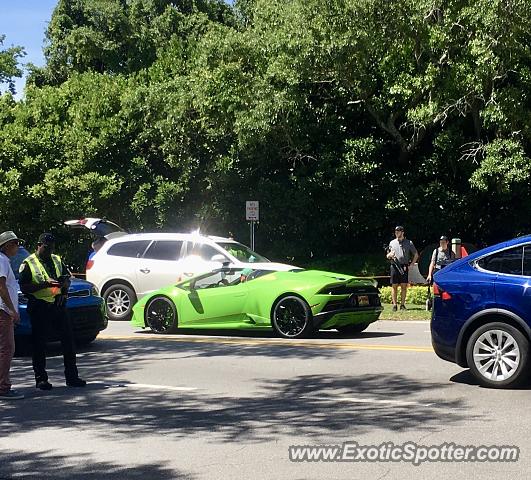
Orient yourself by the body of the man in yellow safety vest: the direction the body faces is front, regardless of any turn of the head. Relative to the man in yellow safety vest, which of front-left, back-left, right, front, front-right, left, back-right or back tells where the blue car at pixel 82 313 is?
back-left

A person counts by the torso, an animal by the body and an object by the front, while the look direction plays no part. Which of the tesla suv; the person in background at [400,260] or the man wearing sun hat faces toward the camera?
the person in background

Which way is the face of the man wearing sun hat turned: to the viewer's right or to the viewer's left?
to the viewer's right

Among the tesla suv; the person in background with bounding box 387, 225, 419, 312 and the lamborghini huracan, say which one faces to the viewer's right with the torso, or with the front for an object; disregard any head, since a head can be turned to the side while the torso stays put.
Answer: the tesla suv

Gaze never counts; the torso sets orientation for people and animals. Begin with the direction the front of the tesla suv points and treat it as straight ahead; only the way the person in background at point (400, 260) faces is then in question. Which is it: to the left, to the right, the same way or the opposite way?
to the right

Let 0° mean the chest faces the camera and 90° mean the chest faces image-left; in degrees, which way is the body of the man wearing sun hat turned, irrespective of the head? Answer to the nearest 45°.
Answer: approximately 270°

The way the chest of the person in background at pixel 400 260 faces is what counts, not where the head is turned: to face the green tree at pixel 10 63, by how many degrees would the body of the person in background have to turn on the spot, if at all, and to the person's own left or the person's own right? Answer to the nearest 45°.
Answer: approximately 135° to the person's own right

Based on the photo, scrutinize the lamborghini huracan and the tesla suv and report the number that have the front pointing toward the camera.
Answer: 0

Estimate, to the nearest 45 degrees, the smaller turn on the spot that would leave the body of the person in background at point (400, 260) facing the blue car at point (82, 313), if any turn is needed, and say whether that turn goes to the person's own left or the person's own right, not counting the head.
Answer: approximately 45° to the person's own right

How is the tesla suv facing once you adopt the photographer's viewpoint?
facing to the right of the viewer

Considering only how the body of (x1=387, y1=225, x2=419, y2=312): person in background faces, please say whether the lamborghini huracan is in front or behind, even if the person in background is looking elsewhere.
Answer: in front

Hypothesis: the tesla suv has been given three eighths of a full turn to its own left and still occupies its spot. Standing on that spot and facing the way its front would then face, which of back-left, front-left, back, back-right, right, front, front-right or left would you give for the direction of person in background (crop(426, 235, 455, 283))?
front-right

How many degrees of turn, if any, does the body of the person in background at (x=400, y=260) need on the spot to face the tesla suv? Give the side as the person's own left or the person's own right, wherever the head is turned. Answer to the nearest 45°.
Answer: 0° — they already face it

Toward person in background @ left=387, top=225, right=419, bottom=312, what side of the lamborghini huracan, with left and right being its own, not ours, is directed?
right

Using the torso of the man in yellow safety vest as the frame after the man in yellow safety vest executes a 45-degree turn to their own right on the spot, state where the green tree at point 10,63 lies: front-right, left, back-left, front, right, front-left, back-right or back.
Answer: back

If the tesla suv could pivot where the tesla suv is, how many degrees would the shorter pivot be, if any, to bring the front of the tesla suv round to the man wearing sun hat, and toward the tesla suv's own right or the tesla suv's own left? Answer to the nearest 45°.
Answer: approximately 180°

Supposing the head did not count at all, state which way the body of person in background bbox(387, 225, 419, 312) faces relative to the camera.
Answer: toward the camera

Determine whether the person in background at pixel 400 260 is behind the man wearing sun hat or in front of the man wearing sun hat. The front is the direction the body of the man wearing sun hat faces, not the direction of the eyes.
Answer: in front
